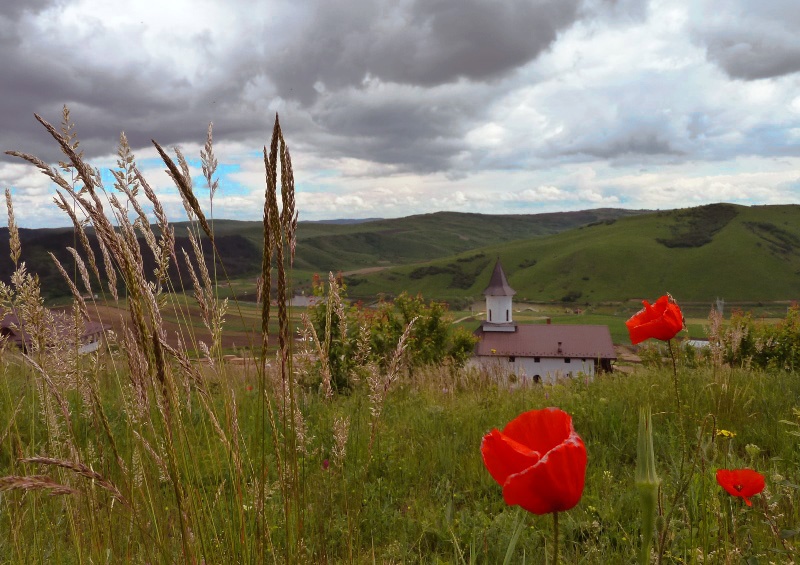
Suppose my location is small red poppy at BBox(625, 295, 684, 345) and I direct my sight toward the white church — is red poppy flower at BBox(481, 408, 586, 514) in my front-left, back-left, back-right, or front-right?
back-left

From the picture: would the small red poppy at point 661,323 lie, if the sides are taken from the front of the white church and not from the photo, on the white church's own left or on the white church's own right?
on the white church's own left

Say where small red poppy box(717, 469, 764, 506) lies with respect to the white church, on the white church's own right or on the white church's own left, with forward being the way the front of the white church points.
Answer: on the white church's own left

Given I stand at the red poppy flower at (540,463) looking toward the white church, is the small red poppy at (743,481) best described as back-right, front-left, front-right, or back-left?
front-right

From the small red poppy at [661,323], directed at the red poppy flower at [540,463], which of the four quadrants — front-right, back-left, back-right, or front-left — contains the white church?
back-right

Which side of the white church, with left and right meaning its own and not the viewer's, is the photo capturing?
left

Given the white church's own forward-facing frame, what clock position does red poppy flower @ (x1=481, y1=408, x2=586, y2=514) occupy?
The red poppy flower is roughly at 9 o'clock from the white church.
